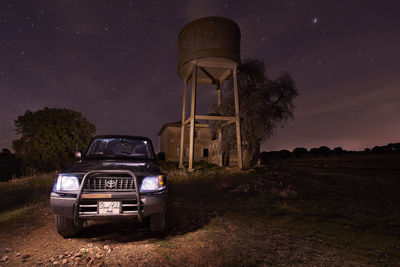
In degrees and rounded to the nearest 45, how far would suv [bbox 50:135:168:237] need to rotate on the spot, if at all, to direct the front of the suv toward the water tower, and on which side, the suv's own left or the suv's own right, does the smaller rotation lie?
approximately 135° to the suv's own left

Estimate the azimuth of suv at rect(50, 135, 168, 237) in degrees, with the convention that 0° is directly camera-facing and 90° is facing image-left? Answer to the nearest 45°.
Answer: approximately 0°

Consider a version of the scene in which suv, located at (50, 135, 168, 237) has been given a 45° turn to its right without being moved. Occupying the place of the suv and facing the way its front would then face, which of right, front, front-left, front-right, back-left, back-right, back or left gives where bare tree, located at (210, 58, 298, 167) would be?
back
